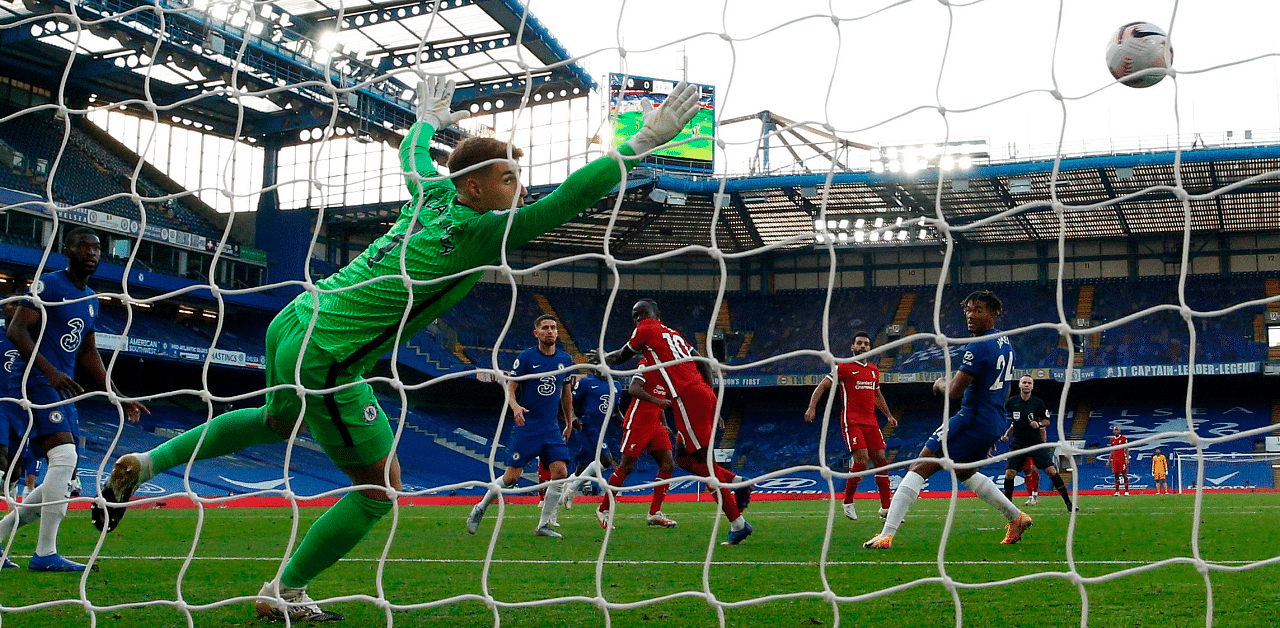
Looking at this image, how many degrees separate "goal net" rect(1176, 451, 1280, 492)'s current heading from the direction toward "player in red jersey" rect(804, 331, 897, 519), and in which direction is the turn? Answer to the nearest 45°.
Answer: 0° — it already faces them

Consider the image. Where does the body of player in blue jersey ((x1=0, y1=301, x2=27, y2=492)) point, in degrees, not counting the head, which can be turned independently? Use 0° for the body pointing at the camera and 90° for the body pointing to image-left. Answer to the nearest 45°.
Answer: approximately 315°

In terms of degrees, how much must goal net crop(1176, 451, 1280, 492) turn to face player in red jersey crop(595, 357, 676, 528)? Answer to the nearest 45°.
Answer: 0° — it already faces them

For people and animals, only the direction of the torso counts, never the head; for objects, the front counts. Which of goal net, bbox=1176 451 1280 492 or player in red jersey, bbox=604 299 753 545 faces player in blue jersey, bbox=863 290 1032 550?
the goal net

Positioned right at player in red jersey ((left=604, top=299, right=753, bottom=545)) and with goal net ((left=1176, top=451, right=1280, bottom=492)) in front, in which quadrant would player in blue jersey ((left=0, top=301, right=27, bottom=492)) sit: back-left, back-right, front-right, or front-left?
back-left

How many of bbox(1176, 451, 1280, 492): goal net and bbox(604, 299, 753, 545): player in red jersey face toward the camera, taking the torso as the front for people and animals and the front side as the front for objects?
1
